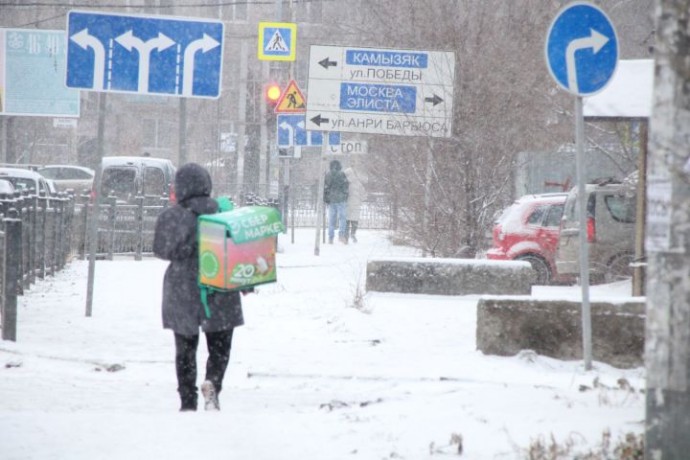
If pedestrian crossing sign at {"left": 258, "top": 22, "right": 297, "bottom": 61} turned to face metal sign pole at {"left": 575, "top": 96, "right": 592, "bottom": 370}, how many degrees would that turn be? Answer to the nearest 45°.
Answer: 0° — it already faces it

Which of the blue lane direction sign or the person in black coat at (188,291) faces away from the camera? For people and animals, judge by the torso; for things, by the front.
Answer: the person in black coat

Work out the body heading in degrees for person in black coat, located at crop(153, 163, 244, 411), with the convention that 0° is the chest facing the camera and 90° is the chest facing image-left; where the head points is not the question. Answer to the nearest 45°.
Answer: approximately 180°

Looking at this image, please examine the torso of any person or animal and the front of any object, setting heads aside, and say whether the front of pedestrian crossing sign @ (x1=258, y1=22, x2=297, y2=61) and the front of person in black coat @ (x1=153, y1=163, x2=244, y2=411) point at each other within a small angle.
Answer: yes

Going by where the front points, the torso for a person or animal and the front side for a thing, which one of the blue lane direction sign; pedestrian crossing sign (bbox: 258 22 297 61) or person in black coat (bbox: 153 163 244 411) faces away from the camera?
the person in black coat

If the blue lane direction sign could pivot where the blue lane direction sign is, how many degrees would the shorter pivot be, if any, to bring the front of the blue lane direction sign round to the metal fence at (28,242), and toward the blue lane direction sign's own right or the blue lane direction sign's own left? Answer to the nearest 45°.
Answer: approximately 135° to the blue lane direction sign's own right

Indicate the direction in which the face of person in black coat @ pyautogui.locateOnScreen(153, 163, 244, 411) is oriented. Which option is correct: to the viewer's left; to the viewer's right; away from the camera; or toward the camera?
away from the camera
